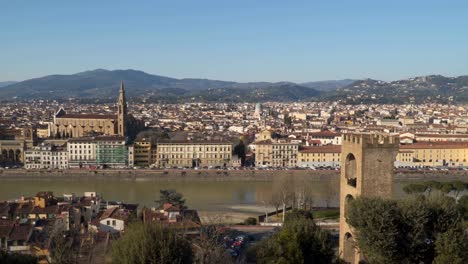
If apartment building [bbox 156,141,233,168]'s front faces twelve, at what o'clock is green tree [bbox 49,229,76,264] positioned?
The green tree is roughly at 12 o'clock from the apartment building.

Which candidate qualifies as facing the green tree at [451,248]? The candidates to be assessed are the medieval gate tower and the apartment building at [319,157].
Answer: the apartment building

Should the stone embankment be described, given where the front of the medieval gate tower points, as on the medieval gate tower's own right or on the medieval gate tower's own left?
on the medieval gate tower's own right

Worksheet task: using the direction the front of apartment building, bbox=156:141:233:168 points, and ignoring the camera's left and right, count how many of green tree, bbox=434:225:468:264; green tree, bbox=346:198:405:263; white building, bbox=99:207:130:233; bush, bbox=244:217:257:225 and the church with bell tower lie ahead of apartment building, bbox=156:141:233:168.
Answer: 4

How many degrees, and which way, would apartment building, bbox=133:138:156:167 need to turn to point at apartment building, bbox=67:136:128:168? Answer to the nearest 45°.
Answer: approximately 90° to its right

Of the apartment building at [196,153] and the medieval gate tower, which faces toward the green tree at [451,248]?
the apartment building

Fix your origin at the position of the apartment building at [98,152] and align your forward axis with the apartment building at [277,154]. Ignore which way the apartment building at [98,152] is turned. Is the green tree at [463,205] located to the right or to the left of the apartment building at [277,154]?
right
